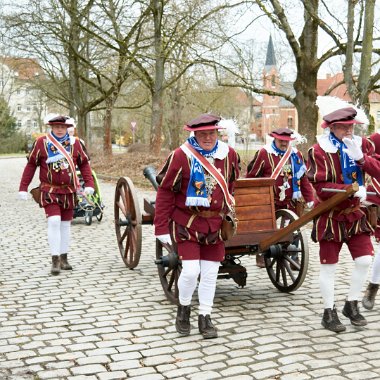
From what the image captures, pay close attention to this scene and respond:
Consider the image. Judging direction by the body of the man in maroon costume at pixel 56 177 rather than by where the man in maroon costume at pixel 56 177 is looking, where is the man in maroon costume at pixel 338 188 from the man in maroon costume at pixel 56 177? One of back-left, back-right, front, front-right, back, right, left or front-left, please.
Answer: front-left

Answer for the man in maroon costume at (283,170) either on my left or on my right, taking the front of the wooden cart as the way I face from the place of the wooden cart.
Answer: on my left

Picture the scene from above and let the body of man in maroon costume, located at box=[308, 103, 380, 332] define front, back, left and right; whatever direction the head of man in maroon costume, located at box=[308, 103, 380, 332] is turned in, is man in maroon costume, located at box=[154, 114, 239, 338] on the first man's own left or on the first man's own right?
on the first man's own right

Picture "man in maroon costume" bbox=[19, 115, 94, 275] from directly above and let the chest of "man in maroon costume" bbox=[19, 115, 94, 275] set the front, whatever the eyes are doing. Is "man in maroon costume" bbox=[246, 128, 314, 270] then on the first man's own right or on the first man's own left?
on the first man's own left

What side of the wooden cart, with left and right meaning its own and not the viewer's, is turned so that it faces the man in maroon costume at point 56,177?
back

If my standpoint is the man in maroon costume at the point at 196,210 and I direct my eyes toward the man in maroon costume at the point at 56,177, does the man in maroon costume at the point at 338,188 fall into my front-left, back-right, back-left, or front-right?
back-right

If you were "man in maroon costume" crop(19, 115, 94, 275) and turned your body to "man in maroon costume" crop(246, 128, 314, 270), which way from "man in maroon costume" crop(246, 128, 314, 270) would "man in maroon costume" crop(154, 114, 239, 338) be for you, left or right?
right

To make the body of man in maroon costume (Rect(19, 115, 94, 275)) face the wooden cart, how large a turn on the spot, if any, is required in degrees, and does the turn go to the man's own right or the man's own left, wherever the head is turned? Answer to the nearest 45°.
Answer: approximately 45° to the man's own left

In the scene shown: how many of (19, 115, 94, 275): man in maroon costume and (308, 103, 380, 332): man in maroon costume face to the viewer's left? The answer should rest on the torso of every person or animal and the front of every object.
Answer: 0
